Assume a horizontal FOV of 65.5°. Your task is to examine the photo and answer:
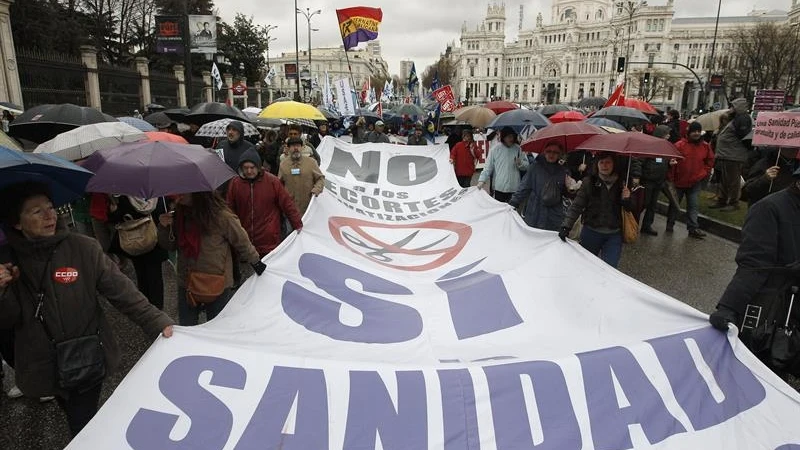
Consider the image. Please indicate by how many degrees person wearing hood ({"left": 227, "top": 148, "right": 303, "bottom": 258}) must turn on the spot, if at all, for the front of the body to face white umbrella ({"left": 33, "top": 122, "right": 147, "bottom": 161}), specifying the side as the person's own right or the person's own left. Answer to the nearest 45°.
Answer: approximately 90° to the person's own right

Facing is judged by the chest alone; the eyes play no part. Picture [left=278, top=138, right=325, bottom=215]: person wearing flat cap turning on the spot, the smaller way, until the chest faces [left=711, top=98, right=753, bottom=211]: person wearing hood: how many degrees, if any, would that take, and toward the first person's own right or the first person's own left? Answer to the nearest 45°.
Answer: approximately 90° to the first person's own left

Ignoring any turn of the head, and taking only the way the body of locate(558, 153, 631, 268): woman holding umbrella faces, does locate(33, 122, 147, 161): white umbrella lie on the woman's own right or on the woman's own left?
on the woman's own right

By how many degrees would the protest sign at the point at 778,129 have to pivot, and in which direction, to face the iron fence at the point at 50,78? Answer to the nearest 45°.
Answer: approximately 90° to its right
